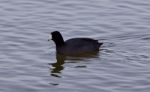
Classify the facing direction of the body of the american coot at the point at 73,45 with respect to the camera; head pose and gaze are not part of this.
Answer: to the viewer's left
